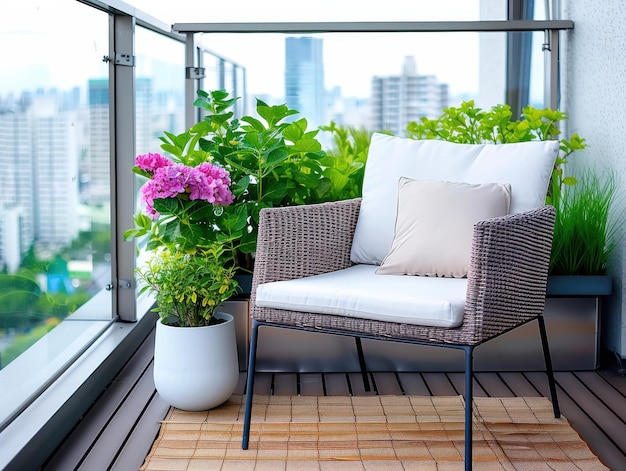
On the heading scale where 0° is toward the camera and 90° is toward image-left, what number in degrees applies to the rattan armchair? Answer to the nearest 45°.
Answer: approximately 45°

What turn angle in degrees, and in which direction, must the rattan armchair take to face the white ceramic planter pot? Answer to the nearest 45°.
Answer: approximately 45° to its right

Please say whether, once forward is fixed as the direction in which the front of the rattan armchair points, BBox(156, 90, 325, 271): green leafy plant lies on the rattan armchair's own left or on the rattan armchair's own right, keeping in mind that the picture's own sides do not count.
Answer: on the rattan armchair's own right

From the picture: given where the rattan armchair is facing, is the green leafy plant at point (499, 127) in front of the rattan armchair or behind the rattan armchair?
behind

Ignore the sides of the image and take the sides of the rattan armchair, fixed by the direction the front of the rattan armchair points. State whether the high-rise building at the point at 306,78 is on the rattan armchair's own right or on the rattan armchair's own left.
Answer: on the rattan armchair's own right

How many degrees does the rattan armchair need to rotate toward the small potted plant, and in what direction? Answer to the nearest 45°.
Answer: approximately 45° to its right

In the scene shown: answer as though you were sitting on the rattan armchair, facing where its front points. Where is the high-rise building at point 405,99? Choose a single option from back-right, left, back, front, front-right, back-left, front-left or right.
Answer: back-right
